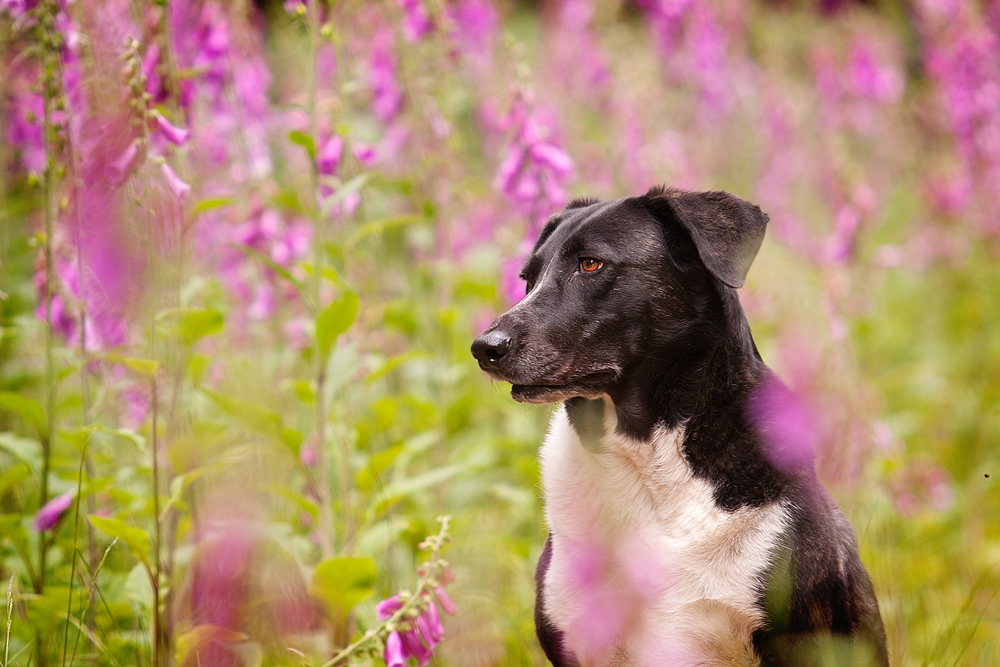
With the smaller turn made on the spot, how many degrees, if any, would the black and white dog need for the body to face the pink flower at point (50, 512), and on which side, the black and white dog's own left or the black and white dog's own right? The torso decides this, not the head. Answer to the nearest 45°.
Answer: approximately 45° to the black and white dog's own right

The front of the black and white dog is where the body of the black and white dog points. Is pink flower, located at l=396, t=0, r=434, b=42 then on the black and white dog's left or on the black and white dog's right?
on the black and white dog's right

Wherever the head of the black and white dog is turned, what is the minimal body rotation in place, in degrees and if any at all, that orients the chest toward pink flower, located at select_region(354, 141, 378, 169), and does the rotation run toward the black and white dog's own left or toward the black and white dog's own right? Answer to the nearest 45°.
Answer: approximately 90° to the black and white dog's own right

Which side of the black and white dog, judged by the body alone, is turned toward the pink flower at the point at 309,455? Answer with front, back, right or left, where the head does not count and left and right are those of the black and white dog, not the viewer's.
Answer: right

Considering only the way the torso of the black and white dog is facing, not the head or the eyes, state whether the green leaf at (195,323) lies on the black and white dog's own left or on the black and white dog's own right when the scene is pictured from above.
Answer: on the black and white dog's own right

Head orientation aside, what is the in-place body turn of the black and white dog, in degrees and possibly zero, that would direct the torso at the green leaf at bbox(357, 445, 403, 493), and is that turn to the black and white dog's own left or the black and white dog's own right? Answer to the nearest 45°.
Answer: approximately 90° to the black and white dog's own right

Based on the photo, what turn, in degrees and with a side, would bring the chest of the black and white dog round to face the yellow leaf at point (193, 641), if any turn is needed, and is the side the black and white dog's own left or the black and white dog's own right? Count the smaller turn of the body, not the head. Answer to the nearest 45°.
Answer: approximately 45° to the black and white dog's own right

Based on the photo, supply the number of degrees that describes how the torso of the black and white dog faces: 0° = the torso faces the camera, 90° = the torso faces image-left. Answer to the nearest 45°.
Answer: approximately 45°

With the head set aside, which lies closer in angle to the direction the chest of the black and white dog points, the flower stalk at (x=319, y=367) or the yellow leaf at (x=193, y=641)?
the yellow leaf

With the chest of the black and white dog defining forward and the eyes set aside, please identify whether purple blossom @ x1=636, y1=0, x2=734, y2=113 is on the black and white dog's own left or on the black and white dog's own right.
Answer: on the black and white dog's own right
